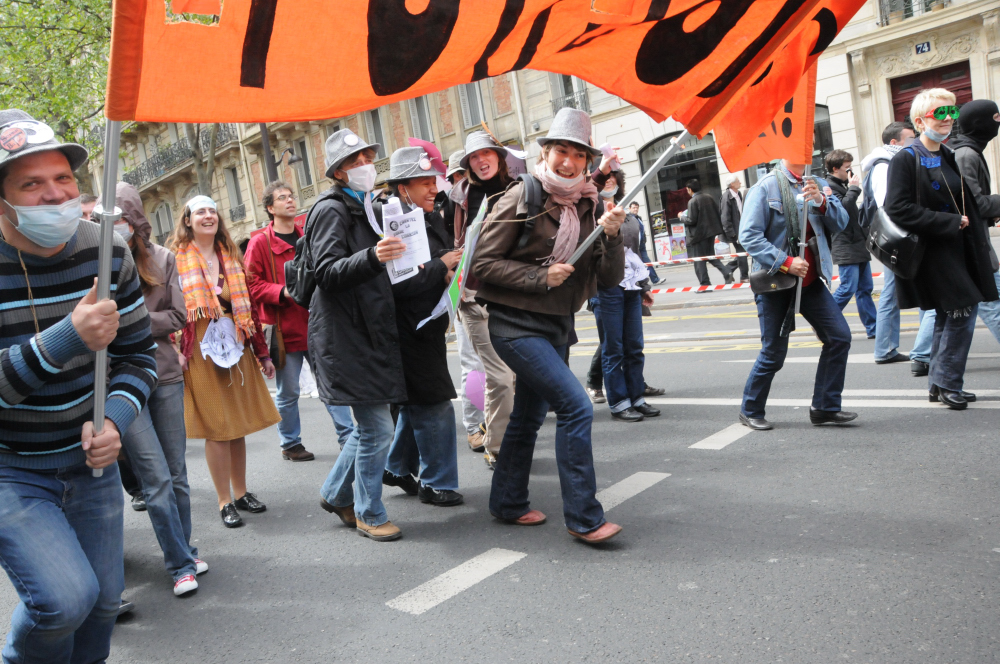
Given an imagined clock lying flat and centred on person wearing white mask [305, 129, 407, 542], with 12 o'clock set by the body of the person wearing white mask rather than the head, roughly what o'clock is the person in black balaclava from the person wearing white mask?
The person in black balaclava is roughly at 10 o'clock from the person wearing white mask.

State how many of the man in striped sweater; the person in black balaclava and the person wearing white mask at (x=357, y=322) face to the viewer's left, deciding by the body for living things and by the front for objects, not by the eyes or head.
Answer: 0

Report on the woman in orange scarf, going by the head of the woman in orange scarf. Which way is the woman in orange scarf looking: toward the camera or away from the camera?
toward the camera

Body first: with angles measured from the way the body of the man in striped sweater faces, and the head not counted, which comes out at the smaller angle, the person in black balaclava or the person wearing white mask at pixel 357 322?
the person in black balaclava

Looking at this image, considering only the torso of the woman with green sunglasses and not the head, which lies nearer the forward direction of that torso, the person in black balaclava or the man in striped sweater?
the man in striped sweater

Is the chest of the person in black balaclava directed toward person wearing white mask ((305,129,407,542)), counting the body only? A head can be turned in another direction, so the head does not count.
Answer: no

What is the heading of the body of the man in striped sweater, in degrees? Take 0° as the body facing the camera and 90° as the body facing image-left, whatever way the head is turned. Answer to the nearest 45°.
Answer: approximately 315°

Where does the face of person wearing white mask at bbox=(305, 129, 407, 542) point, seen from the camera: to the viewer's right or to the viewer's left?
to the viewer's right

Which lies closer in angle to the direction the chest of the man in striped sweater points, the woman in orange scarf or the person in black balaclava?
the person in black balaclava

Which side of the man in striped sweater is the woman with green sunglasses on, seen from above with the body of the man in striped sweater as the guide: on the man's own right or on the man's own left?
on the man's own left

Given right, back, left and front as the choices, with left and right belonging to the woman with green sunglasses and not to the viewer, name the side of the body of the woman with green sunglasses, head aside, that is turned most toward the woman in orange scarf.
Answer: right

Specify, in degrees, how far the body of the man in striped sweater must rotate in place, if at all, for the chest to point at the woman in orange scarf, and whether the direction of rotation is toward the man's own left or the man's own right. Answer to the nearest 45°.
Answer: approximately 135° to the man's own left

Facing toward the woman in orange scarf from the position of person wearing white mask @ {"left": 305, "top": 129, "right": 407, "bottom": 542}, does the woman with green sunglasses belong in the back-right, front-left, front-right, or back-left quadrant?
back-right

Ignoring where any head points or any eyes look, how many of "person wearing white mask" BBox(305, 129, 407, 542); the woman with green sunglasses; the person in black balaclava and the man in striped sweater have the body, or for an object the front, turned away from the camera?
0

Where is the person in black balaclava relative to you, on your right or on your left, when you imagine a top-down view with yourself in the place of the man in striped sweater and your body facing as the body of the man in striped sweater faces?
on your left

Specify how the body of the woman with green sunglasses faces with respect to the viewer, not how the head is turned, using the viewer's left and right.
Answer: facing the viewer and to the right of the viewer
